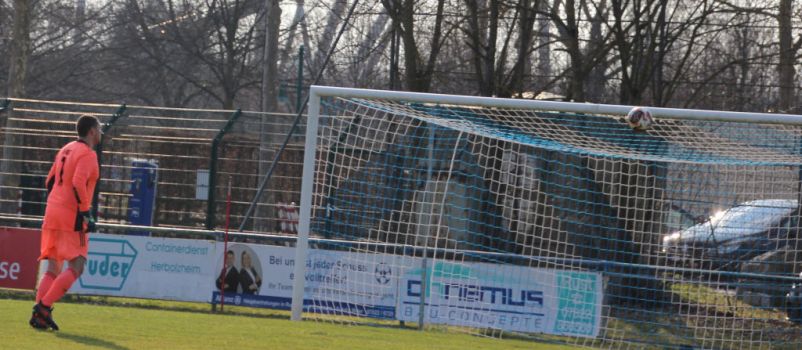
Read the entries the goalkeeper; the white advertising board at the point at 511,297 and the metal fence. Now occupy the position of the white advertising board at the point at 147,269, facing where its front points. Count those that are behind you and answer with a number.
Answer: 1

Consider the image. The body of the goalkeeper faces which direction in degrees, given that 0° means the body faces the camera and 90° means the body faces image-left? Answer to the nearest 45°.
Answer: approximately 225°

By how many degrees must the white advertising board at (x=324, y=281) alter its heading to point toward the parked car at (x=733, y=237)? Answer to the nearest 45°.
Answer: approximately 90° to its left

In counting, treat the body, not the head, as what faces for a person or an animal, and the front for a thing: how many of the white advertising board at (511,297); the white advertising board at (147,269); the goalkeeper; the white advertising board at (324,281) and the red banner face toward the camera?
4

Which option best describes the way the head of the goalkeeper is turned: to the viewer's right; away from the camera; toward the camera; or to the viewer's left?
to the viewer's right

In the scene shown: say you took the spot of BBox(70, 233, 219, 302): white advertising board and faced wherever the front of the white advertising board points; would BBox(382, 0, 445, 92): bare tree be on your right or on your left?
on your left

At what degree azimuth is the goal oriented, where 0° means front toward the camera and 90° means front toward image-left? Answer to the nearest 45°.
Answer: approximately 0°

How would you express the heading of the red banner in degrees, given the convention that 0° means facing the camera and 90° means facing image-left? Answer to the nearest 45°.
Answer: approximately 0°

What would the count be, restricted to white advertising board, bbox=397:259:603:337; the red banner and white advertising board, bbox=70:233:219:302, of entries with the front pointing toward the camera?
3

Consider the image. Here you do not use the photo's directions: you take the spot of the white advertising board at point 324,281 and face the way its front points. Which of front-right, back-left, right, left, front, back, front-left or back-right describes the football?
front-left

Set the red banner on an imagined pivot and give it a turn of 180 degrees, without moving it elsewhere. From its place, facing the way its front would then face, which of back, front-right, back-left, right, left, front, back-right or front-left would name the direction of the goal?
back-right

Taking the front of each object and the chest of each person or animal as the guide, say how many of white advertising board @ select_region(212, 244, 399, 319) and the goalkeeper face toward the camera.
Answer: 1

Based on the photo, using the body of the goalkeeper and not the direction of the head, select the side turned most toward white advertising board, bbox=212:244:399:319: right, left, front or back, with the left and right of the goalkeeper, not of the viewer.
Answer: front
